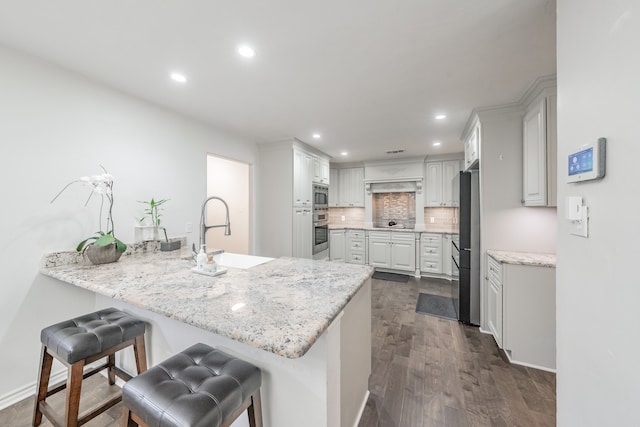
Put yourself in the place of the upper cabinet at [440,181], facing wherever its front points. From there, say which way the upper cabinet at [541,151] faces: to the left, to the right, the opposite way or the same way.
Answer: to the right

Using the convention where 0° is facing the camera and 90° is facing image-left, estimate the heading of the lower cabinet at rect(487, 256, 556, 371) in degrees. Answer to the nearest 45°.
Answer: approximately 90°

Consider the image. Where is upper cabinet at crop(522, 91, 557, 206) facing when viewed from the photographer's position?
facing to the left of the viewer

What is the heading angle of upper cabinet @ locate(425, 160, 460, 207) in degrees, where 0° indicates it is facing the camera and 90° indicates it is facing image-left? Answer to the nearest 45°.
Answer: approximately 0°

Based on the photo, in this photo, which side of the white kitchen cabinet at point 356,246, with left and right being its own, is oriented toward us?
front

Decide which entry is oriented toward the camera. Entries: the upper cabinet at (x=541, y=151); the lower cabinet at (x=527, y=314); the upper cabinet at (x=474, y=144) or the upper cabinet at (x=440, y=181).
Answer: the upper cabinet at (x=440, y=181)

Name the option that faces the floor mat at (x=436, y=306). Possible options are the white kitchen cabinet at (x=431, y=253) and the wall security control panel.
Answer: the white kitchen cabinet

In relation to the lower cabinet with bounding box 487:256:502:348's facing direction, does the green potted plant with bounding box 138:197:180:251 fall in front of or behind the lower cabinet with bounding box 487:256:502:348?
in front

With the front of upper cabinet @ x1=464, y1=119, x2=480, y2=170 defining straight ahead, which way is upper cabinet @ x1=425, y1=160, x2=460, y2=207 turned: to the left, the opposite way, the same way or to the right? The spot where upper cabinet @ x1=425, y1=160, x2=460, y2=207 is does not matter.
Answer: to the left
